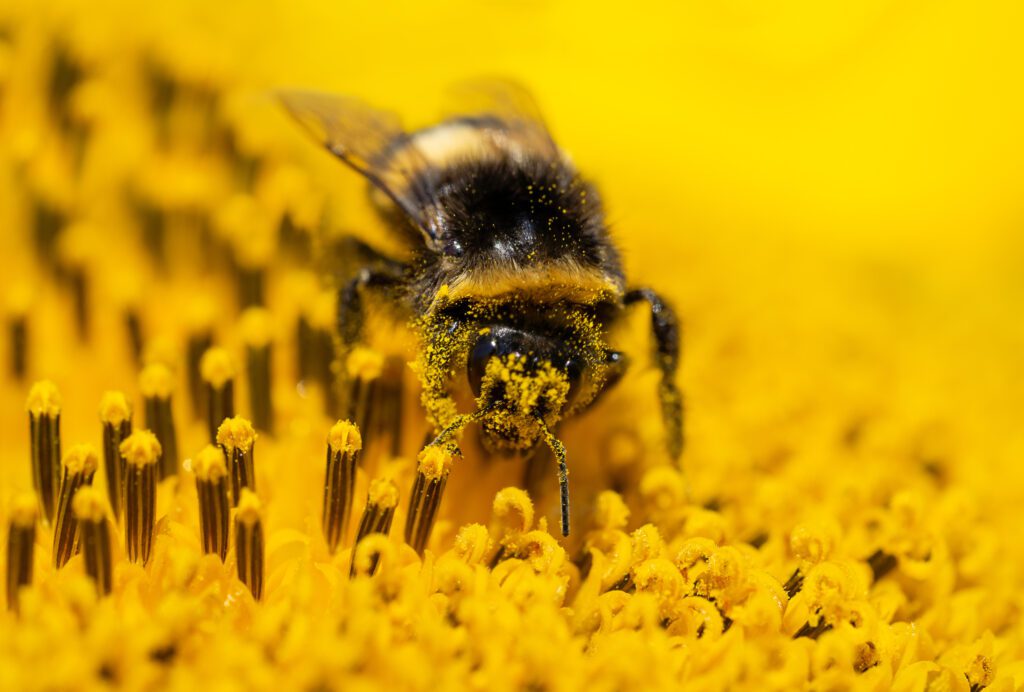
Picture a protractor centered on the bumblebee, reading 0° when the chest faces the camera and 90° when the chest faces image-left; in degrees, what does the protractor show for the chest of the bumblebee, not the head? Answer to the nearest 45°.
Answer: approximately 0°
